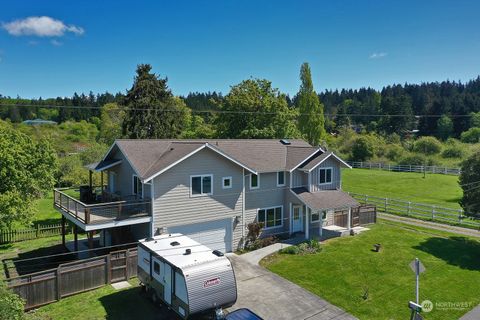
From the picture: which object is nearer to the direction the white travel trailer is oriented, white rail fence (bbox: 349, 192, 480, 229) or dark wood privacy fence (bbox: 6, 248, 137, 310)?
the white rail fence

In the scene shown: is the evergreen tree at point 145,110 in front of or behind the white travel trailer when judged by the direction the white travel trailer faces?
behind

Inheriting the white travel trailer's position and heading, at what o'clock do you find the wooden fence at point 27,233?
The wooden fence is roughly at 6 o'clock from the white travel trailer.

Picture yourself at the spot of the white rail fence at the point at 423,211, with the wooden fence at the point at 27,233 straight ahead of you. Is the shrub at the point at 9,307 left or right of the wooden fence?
left

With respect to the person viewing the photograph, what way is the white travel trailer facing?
facing the viewer and to the right of the viewer

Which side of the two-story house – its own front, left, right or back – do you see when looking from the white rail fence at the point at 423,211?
left

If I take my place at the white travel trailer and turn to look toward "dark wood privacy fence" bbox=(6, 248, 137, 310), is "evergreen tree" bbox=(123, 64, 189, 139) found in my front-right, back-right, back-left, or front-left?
front-right

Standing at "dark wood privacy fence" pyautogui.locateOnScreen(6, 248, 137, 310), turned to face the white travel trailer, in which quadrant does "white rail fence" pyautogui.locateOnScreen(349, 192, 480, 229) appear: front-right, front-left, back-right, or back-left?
front-left

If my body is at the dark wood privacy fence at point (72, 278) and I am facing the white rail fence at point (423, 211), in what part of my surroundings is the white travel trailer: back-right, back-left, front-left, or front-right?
front-right

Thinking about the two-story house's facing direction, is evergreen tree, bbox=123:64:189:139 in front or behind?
behind

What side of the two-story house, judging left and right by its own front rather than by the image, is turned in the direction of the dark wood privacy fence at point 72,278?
right

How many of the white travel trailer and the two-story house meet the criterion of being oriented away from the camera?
0

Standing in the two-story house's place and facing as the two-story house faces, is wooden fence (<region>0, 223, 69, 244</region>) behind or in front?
behind

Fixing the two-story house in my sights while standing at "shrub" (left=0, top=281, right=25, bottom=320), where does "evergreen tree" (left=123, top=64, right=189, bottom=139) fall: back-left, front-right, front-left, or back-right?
front-left
